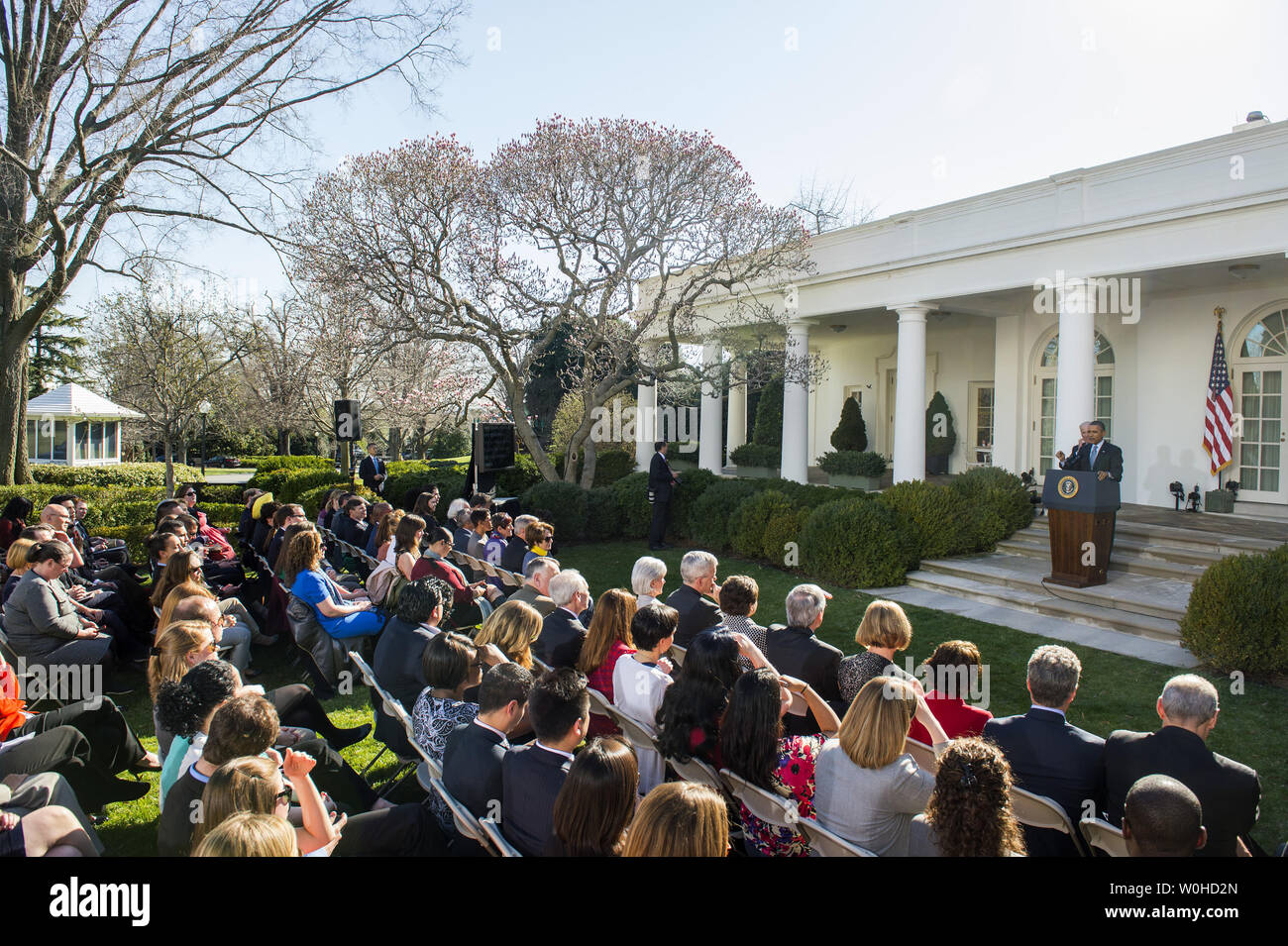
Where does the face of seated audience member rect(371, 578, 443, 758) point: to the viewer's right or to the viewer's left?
to the viewer's right

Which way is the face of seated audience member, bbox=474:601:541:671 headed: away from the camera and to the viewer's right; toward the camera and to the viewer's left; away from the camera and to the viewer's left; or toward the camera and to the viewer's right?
away from the camera and to the viewer's right

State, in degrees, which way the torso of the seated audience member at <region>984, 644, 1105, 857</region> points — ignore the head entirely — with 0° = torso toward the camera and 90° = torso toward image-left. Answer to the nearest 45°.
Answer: approximately 180°

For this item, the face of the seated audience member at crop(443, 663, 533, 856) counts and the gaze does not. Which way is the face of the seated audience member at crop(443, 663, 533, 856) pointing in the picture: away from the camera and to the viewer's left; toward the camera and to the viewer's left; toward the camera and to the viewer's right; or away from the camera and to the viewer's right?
away from the camera and to the viewer's right

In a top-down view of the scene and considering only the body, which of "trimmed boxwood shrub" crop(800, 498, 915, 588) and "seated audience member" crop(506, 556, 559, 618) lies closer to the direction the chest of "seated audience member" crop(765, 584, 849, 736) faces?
the trimmed boxwood shrub

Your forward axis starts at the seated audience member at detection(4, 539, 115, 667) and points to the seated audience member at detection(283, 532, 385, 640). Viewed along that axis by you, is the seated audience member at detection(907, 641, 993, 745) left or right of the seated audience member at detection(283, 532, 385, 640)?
right

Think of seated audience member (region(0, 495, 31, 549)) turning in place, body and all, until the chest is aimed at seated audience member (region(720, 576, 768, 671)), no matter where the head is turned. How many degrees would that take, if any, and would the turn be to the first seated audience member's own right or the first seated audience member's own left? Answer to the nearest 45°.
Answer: approximately 45° to the first seated audience member's own right

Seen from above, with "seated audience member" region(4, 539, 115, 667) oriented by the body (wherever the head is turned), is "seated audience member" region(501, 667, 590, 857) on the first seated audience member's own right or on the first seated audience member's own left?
on the first seated audience member's own right

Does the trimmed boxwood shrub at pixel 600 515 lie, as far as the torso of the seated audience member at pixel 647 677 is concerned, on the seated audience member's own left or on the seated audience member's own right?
on the seated audience member's own left

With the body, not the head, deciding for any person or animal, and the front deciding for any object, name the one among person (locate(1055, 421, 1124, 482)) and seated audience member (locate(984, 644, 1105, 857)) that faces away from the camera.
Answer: the seated audience member

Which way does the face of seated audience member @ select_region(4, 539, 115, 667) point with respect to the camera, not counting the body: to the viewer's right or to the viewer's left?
to the viewer's right

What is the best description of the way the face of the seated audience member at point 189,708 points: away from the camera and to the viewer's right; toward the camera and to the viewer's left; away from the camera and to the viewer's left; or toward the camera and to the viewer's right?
away from the camera and to the viewer's right

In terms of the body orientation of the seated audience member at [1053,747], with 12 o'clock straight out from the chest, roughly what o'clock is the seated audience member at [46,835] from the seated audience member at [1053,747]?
the seated audience member at [46,835] is roughly at 8 o'clock from the seated audience member at [1053,747].

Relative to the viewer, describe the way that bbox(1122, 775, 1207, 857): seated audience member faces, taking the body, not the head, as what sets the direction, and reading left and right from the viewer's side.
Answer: facing away from the viewer

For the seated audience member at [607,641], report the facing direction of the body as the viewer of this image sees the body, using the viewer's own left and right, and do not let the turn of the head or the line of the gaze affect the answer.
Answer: facing away from the viewer and to the right of the viewer

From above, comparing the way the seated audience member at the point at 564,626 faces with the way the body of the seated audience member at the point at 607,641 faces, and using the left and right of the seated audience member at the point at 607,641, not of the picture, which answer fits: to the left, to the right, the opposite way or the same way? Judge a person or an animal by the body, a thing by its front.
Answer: the same way

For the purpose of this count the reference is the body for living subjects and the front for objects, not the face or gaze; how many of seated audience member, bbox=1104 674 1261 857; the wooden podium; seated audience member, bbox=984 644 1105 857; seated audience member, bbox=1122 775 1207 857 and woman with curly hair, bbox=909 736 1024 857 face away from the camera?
4

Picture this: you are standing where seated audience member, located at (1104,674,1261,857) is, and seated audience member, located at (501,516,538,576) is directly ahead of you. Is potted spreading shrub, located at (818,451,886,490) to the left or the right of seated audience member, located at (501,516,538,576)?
right

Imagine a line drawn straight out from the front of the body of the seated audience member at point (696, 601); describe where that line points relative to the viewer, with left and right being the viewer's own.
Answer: facing away from the viewer and to the right of the viewer

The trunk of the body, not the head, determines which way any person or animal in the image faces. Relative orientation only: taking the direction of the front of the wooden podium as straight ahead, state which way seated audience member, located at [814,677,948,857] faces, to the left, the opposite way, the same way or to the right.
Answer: the opposite way
